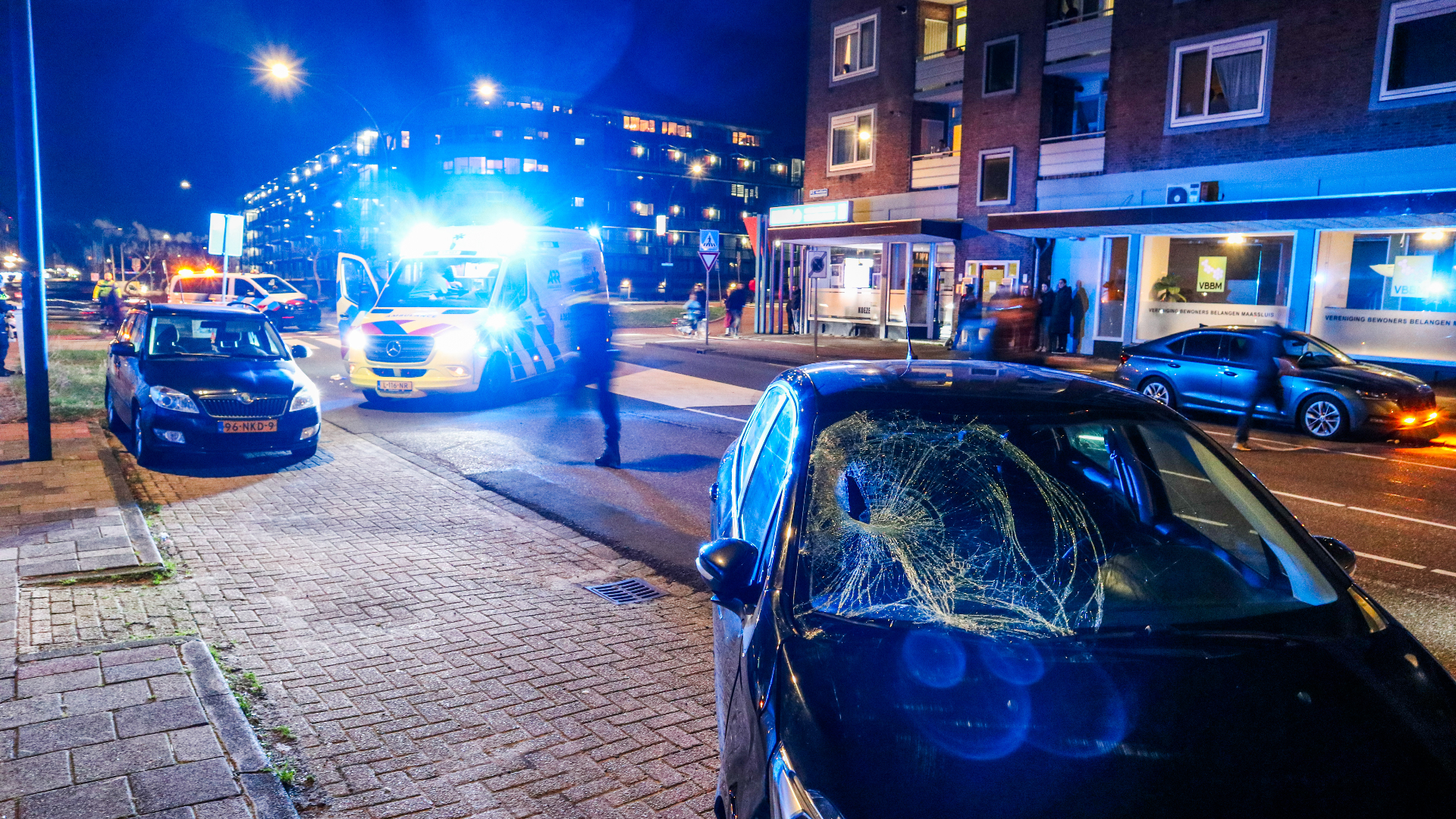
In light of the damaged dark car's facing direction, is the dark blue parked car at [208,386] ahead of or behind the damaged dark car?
behind

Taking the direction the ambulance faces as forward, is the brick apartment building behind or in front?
behind

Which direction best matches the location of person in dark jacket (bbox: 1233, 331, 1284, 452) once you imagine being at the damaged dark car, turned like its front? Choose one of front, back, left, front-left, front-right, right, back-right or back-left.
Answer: back-left

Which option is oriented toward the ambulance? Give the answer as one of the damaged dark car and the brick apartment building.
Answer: the brick apartment building

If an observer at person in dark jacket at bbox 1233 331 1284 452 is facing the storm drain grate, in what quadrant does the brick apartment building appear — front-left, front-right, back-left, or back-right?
back-right

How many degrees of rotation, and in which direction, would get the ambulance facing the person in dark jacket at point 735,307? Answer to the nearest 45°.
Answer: approximately 180°

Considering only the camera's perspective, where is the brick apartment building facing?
facing the viewer and to the left of the viewer

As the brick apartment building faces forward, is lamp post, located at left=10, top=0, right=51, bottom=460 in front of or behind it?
in front

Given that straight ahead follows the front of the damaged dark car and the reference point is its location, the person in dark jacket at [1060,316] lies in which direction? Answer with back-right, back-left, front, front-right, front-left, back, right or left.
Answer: back-left

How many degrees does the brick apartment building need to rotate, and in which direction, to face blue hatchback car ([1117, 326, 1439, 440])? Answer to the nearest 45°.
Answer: approximately 45° to its left

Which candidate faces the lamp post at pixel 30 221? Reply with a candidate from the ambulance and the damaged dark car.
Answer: the ambulance

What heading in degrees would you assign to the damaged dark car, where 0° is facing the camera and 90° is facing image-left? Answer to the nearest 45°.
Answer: approximately 315°

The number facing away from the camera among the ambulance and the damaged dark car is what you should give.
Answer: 0

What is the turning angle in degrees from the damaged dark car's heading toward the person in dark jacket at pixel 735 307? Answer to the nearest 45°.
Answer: approximately 135° to its left
